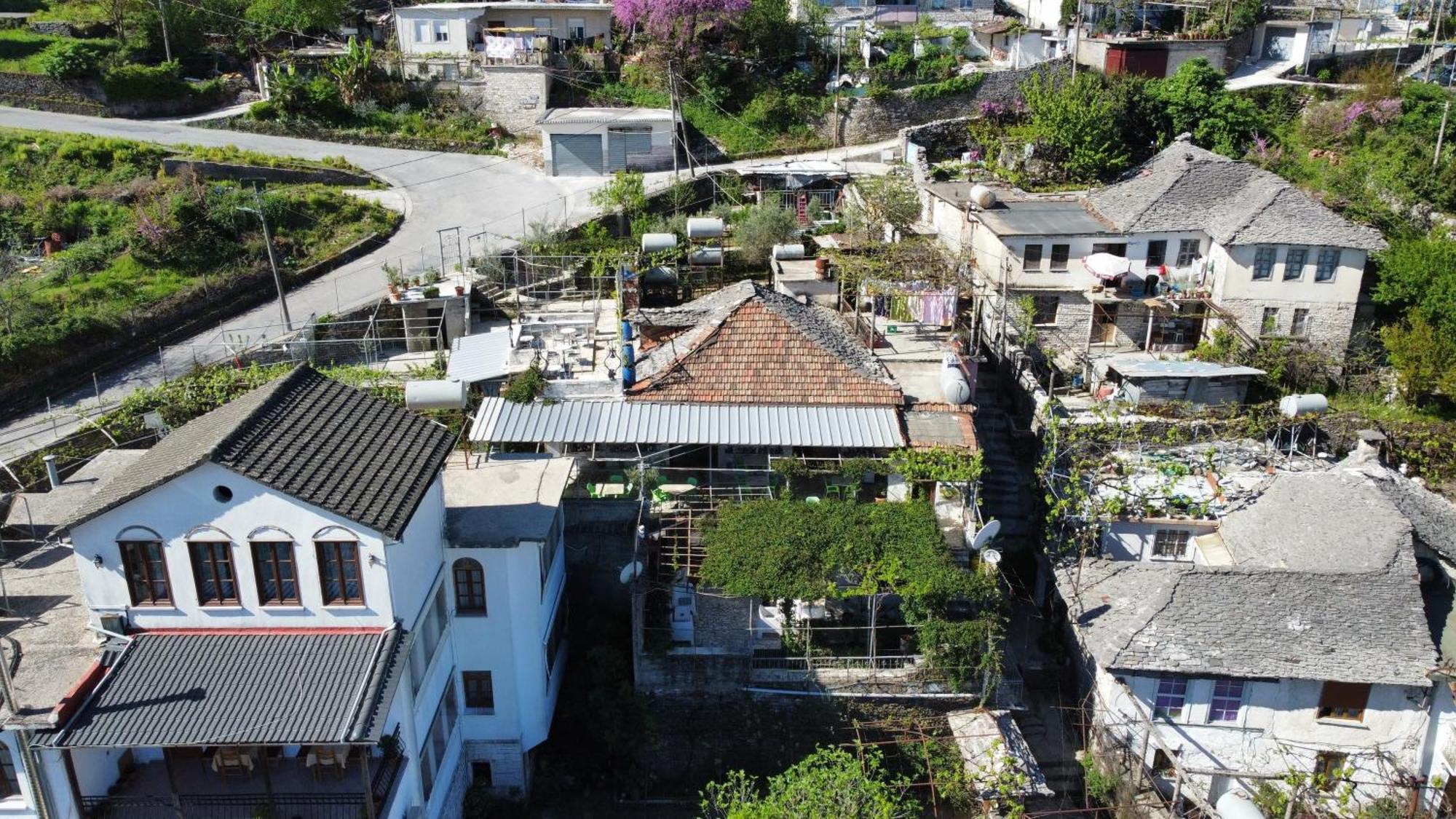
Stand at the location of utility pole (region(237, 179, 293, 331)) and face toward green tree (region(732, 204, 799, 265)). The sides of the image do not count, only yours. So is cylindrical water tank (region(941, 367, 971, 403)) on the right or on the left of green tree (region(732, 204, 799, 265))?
right

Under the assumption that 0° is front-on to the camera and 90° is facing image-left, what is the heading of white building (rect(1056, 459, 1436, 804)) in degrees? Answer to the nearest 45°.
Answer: approximately 0°

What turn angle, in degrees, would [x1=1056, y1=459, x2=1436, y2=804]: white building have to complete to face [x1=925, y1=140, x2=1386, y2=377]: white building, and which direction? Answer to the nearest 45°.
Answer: approximately 180°

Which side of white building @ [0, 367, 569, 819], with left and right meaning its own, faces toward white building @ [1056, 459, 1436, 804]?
left

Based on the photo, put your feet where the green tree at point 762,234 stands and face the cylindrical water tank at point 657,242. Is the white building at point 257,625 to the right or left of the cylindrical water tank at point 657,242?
left

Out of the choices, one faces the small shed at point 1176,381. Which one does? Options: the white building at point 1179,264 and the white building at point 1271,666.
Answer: the white building at point 1179,264

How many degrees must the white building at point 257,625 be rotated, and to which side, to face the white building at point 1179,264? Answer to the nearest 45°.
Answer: approximately 90° to its left

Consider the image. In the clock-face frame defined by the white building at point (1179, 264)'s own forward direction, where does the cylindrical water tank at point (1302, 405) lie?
The cylindrical water tank is roughly at 11 o'clock from the white building.

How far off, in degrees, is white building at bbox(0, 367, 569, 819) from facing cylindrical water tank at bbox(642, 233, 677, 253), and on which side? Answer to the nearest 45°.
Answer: approximately 135° to its left

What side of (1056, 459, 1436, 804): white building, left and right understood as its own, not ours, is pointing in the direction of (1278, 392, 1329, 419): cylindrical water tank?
back

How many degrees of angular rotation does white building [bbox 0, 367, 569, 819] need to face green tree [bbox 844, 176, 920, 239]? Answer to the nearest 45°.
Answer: approximately 135° to its left

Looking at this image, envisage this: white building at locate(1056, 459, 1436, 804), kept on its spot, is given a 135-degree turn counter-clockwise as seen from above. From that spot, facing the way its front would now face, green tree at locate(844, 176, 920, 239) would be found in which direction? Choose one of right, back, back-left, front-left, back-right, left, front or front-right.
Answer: left

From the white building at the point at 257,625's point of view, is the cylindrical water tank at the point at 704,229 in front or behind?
behind
